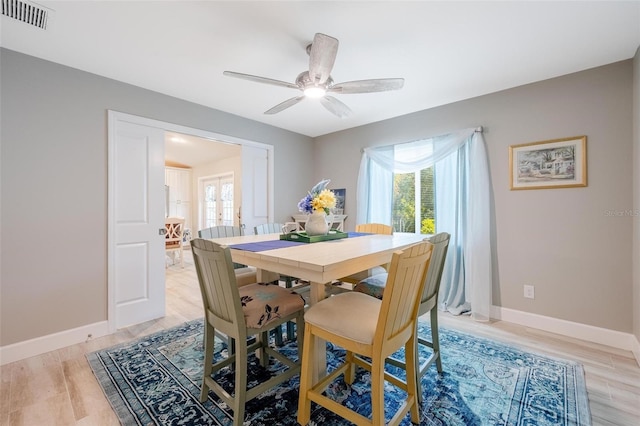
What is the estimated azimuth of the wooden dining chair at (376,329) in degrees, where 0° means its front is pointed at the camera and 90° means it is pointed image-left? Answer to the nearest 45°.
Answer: approximately 135°

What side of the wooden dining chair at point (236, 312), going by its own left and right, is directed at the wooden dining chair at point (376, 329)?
right

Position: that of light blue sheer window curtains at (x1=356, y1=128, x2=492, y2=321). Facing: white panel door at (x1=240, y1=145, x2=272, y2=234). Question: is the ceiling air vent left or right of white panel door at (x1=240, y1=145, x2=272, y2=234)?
left

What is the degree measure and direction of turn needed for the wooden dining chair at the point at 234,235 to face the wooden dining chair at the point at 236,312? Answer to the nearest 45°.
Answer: approximately 45° to its right

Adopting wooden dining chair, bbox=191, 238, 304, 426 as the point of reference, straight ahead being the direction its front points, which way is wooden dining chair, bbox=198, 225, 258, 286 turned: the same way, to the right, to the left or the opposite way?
to the right

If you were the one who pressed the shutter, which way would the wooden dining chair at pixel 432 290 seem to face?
facing away from the viewer and to the left of the viewer

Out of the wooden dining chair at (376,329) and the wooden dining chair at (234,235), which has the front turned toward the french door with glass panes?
the wooden dining chair at (376,329)

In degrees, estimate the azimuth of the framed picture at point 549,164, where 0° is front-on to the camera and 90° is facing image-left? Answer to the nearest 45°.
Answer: approximately 45°

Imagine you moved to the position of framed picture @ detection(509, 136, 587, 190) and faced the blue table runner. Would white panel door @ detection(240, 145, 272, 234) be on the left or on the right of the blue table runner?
right
